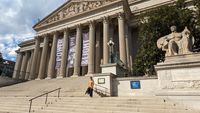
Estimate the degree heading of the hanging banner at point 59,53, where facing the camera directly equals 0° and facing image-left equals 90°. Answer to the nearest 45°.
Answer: approximately 45°

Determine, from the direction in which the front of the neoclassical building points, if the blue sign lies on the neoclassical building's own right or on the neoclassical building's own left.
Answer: on the neoclassical building's own left

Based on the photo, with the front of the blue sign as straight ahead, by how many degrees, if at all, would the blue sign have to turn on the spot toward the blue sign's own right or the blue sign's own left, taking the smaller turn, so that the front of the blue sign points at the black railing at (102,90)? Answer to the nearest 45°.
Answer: approximately 90° to the blue sign's own right

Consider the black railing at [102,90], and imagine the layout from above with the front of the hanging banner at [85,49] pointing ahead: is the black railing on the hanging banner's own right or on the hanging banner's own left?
on the hanging banner's own left

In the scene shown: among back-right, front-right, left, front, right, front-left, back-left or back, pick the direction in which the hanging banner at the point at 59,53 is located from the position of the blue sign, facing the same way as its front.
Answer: back-right

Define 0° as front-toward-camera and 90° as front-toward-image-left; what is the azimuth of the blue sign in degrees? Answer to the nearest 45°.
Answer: approximately 0°

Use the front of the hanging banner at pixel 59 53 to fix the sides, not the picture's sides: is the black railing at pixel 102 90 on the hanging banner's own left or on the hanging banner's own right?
on the hanging banner's own left

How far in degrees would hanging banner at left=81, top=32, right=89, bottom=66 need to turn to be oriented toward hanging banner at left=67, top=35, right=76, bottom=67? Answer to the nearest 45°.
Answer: approximately 90° to its right
